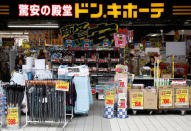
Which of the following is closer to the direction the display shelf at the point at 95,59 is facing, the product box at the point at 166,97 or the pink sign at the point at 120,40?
the product box

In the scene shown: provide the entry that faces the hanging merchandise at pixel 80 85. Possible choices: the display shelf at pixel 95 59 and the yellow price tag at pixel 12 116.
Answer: the display shelf

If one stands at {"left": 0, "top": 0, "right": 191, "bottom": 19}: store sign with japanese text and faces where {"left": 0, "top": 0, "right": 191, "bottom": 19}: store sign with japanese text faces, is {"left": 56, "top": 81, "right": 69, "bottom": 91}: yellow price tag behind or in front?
in front

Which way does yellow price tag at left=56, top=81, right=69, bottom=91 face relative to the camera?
toward the camera

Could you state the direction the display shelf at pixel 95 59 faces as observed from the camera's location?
facing the viewer

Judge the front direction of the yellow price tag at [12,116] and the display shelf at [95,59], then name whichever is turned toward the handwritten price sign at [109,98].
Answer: the display shelf

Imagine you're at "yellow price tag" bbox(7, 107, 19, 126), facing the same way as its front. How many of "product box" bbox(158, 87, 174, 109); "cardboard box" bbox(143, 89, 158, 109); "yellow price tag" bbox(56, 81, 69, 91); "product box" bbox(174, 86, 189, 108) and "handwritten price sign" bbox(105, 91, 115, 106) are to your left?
5

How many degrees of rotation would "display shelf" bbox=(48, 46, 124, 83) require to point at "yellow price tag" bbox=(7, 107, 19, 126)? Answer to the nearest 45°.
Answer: approximately 45° to its right

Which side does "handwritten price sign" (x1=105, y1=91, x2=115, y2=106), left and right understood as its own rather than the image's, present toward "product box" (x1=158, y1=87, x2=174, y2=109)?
left

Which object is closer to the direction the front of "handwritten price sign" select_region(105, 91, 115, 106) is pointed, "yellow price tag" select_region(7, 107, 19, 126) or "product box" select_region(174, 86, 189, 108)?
the yellow price tag

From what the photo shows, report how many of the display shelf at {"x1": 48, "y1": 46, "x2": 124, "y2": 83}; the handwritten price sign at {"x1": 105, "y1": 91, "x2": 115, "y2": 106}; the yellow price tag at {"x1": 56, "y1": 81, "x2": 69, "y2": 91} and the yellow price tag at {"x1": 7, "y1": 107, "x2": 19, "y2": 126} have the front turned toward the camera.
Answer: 4

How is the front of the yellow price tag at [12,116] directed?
toward the camera
